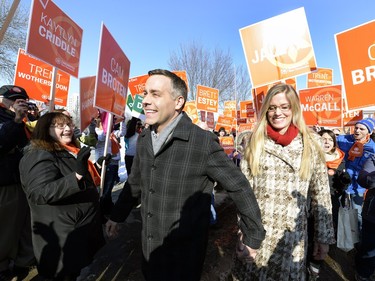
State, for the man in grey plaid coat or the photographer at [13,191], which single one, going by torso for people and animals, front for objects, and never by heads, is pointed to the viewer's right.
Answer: the photographer

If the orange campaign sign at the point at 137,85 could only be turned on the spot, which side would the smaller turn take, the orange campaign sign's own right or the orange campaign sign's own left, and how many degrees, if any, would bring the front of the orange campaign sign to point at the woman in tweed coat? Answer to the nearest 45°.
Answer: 0° — it already faces them

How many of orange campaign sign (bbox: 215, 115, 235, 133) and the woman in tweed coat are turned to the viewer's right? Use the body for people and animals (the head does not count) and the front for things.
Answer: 0

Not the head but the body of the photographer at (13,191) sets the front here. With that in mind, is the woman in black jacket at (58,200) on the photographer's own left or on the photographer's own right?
on the photographer's own right

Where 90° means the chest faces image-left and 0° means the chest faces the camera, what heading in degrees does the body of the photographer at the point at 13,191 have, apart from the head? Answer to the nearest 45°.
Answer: approximately 270°

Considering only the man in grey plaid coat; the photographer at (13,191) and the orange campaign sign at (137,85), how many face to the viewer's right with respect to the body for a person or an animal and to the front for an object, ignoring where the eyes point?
1

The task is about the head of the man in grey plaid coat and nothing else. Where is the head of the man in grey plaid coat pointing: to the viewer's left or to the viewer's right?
to the viewer's left
